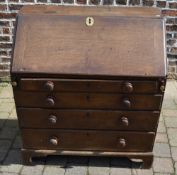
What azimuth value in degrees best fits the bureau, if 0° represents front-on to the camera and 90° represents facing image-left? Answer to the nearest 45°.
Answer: approximately 0°
